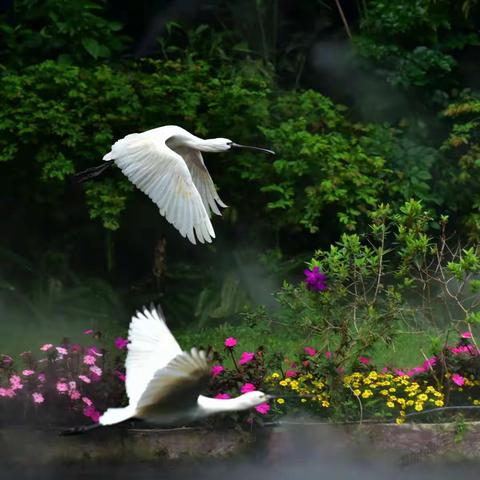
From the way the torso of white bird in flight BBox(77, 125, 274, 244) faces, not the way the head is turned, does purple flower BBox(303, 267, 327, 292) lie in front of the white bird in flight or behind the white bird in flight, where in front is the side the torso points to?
in front

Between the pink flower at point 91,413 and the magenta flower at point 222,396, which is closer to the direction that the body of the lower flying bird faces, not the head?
the magenta flower

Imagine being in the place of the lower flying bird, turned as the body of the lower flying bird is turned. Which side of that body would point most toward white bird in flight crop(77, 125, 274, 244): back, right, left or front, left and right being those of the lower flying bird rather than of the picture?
left

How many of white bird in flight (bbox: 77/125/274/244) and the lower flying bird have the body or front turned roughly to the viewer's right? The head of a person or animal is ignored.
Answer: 2

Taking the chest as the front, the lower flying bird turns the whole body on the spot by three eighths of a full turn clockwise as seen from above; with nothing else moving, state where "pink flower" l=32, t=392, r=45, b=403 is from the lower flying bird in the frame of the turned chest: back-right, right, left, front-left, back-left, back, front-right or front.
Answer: right

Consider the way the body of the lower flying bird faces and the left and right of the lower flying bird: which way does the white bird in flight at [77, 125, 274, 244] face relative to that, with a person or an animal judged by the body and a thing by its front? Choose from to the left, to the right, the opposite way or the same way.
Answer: the same way

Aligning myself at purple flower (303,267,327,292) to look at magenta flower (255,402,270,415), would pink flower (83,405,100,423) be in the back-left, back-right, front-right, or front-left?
front-right

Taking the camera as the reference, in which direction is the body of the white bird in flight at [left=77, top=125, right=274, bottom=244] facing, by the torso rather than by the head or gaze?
to the viewer's right

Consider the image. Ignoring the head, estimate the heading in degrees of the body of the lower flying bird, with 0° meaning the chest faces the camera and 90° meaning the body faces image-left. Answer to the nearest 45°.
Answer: approximately 270°

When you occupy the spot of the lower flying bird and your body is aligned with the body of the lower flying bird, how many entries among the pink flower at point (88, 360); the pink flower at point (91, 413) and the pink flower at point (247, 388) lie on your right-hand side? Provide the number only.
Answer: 0

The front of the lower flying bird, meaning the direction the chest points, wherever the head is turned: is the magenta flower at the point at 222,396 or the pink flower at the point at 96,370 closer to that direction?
the magenta flower
